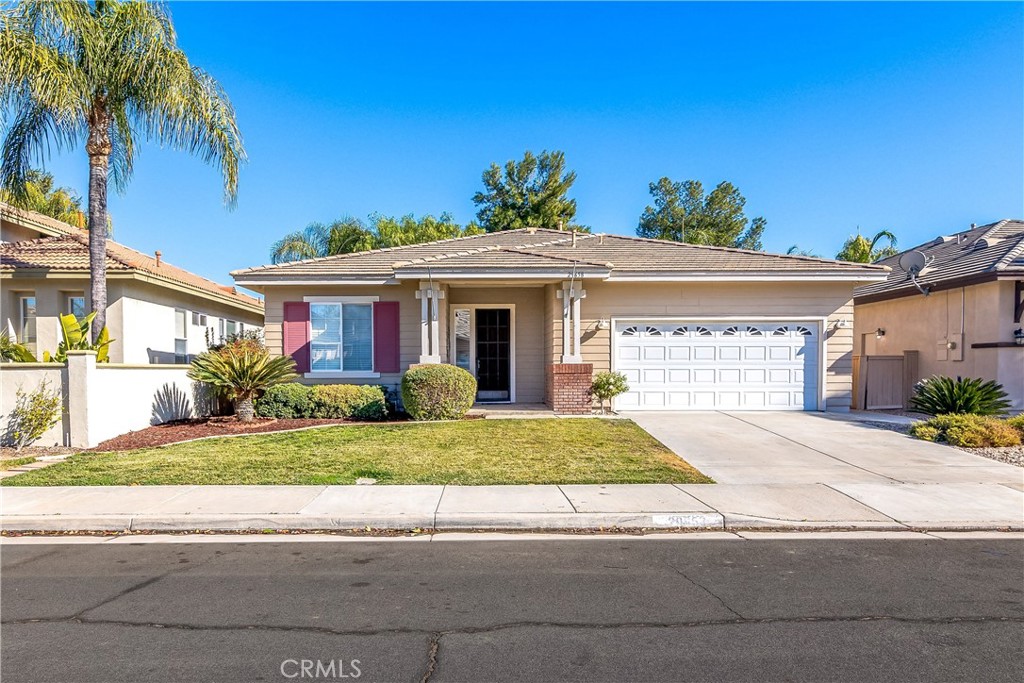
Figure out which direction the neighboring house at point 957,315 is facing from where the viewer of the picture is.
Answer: facing the viewer and to the right of the viewer

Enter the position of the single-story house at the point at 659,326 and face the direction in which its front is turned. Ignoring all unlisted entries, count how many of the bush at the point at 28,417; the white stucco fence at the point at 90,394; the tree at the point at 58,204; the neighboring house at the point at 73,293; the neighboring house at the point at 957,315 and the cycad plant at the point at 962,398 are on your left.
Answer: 2

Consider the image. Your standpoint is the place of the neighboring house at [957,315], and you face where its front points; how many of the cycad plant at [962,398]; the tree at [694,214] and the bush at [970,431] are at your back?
1

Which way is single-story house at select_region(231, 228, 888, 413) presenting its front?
toward the camera

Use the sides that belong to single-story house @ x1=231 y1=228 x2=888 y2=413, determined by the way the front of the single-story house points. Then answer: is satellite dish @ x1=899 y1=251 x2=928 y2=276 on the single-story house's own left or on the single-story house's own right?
on the single-story house's own left

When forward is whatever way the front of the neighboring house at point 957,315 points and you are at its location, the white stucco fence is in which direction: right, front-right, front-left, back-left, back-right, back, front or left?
right

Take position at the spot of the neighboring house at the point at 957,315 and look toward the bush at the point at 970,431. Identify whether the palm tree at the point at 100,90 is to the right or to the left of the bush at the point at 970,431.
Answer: right

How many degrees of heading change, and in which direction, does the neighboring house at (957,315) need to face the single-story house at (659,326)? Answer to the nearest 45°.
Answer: approximately 90° to its right

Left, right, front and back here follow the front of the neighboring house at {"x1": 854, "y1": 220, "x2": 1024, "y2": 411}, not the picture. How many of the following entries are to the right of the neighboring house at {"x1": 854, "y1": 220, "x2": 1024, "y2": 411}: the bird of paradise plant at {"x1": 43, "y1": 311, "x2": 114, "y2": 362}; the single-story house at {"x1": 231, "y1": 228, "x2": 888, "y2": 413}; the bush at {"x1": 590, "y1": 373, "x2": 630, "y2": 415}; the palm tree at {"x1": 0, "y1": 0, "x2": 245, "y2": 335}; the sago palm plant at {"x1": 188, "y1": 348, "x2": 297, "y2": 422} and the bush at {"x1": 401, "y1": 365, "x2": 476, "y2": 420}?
6

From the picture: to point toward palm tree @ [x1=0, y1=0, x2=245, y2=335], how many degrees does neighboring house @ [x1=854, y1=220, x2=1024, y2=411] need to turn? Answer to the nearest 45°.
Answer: approximately 90° to its right

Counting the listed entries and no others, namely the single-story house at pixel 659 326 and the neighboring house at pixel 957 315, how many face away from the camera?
0

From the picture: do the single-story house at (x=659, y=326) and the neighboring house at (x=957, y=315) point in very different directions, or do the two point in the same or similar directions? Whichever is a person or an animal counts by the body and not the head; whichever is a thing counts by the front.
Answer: same or similar directions

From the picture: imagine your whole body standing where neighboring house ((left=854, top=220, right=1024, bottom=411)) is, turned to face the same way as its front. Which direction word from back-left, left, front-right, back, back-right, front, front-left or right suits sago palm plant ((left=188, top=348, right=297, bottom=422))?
right

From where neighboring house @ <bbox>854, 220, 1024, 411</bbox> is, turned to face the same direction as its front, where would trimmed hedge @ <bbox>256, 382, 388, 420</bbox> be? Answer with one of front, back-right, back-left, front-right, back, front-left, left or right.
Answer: right

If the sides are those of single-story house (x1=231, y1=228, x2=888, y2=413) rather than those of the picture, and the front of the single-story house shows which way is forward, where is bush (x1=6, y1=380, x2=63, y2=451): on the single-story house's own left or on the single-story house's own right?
on the single-story house's own right
